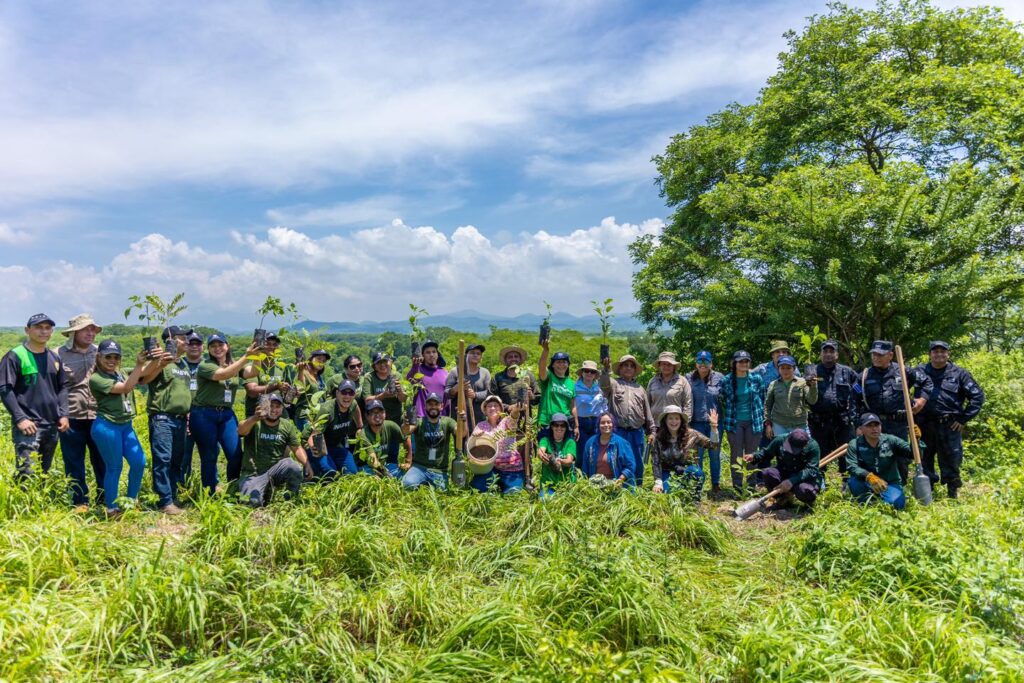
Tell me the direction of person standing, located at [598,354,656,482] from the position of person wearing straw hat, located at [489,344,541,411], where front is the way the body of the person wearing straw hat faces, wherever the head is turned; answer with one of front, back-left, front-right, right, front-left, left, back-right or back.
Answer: left

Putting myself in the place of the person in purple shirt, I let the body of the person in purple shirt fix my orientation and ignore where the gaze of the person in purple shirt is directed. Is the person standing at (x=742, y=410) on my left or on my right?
on my left

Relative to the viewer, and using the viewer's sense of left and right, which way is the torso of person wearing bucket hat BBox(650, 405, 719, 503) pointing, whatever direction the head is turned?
facing the viewer

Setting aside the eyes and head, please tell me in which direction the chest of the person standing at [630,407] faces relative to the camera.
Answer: toward the camera

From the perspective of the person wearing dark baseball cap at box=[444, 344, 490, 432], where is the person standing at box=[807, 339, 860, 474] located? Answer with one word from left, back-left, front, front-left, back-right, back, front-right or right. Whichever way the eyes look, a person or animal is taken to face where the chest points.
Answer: left

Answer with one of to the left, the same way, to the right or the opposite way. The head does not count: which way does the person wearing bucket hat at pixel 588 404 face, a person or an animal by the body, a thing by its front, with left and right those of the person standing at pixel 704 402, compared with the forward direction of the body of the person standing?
the same way

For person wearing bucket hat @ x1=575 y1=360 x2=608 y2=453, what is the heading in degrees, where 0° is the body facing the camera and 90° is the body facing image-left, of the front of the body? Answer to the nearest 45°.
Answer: approximately 0°

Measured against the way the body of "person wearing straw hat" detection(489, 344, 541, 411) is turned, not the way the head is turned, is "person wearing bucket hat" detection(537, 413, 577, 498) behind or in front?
in front

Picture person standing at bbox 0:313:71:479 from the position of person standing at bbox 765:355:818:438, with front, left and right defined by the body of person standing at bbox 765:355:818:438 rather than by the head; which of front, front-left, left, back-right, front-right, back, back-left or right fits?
front-right

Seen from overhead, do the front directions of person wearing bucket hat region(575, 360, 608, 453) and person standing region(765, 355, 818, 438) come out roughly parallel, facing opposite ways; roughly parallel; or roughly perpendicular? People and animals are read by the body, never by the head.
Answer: roughly parallel

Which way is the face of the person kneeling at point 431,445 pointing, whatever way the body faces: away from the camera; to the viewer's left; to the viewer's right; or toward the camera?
toward the camera

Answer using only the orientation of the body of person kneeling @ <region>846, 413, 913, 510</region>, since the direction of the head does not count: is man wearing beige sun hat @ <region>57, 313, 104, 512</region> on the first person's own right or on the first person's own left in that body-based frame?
on the first person's own right

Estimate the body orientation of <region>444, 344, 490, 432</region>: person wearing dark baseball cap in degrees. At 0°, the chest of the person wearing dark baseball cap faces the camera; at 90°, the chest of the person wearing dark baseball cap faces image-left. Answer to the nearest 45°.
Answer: approximately 0°

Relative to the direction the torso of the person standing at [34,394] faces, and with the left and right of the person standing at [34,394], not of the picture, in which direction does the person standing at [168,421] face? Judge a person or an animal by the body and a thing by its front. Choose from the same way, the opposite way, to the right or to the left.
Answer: the same way

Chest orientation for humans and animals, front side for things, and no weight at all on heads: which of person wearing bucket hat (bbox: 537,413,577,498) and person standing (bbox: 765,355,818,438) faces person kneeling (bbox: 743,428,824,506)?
the person standing

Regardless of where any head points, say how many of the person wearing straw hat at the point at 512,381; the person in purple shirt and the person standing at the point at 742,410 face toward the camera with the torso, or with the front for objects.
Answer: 3

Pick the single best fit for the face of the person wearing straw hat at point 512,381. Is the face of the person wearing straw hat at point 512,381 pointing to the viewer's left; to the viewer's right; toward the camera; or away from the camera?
toward the camera

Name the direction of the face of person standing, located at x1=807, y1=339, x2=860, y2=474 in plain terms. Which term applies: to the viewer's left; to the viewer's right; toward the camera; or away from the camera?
toward the camera
